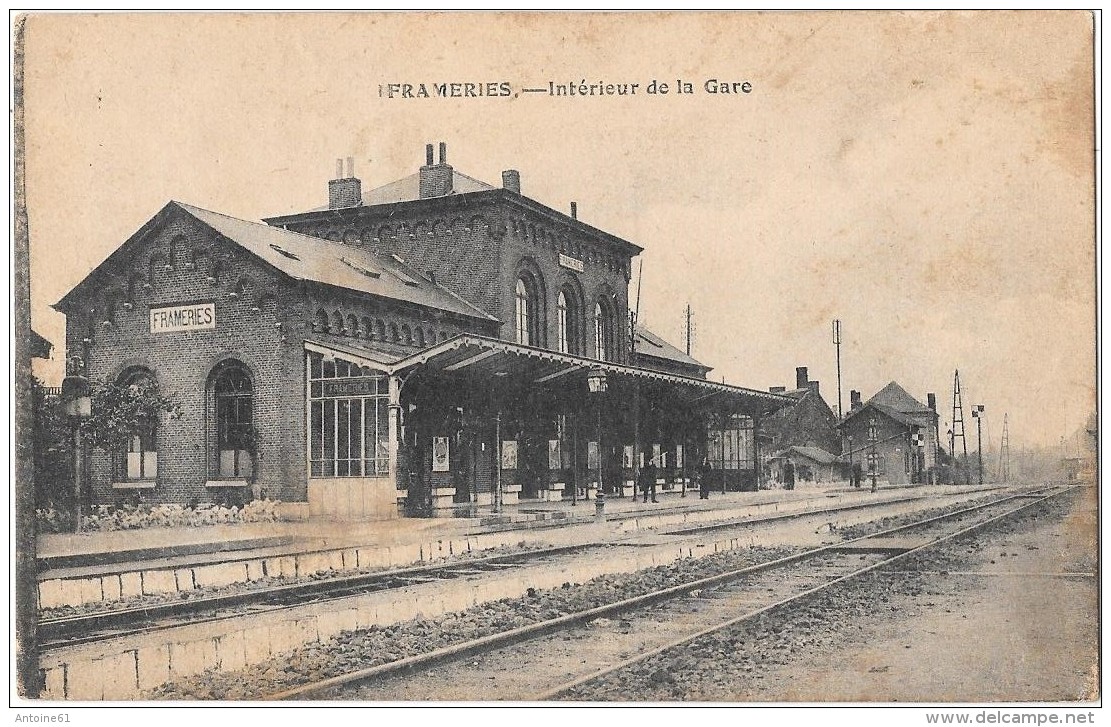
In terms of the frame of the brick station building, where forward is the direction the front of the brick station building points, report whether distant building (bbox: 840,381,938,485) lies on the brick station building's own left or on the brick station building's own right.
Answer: on the brick station building's own left

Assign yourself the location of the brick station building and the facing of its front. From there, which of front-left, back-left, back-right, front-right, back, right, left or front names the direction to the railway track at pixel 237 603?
front-right

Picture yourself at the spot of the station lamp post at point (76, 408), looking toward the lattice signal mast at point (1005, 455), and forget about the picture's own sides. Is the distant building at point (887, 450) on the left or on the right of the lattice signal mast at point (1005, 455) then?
left

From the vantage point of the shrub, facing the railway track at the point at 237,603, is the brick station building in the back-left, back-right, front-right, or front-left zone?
back-left

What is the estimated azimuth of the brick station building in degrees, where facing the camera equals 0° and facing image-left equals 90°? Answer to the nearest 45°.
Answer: approximately 315°
